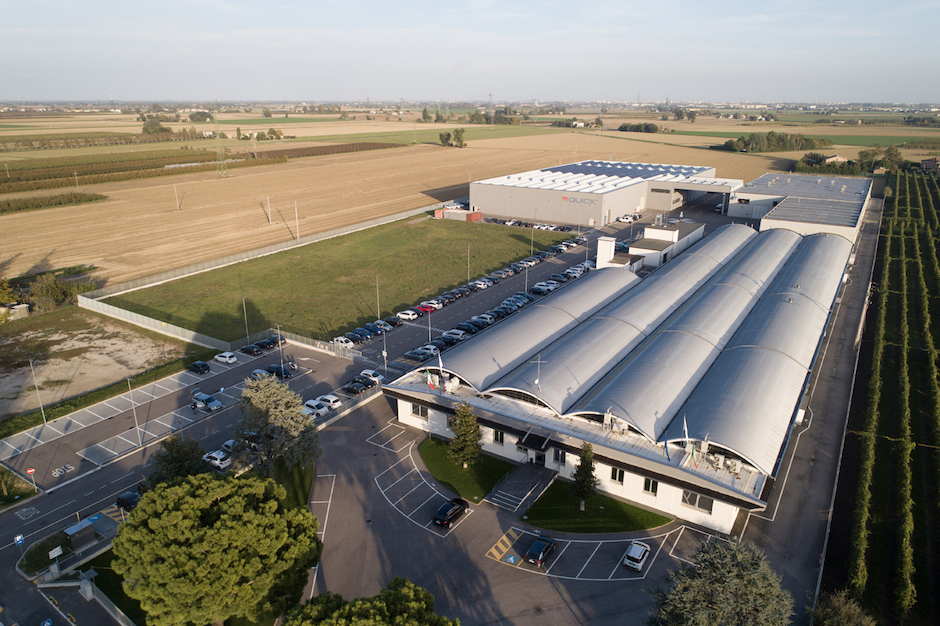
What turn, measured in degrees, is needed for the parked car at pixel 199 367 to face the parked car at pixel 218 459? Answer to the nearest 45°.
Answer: approximately 135° to its left

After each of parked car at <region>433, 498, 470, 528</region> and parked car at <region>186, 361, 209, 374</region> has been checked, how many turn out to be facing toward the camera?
0

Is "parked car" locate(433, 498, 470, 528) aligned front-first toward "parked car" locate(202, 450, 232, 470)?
no

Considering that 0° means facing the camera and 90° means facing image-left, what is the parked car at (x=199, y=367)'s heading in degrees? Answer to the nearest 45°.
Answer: approximately 135°

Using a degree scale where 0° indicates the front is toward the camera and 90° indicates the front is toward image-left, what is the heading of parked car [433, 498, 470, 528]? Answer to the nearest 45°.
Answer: approximately 225°

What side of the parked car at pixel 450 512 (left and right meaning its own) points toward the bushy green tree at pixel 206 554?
back

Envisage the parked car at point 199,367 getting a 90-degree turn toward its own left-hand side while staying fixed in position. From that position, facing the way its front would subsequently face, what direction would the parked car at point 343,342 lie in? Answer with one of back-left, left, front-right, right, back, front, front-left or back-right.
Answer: back-left

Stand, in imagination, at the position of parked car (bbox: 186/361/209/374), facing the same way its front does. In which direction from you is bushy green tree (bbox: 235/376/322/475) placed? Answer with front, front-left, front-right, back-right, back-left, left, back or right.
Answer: back-left

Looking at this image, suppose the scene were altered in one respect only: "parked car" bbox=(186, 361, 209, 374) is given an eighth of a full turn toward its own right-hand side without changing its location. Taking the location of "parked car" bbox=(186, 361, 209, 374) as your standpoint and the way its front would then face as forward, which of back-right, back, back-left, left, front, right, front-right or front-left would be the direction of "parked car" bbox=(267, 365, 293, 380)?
back-right

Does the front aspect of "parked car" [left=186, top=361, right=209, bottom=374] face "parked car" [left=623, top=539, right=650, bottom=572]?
no

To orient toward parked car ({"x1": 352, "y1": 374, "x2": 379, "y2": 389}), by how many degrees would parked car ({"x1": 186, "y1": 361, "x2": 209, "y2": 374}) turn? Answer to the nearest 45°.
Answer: approximately 180°

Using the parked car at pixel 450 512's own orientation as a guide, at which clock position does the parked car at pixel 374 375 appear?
the parked car at pixel 374 375 is roughly at 10 o'clock from the parked car at pixel 450 512.

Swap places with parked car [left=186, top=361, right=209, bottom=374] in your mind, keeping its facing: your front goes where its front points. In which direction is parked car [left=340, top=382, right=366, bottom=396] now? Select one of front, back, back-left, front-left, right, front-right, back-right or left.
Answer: back
